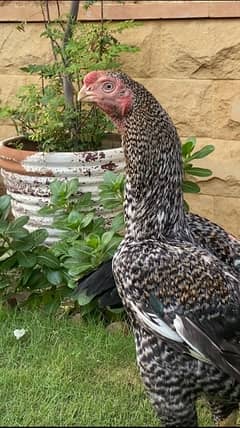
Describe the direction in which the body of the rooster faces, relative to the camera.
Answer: to the viewer's left

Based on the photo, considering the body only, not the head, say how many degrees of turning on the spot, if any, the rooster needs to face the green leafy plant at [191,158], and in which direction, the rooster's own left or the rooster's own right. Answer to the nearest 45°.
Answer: approximately 90° to the rooster's own right

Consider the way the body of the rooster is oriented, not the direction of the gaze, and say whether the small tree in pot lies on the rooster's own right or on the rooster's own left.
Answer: on the rooster's own right

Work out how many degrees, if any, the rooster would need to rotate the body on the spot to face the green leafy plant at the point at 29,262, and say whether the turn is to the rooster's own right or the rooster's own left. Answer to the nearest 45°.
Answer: approximately 45° to the rooster's own right
